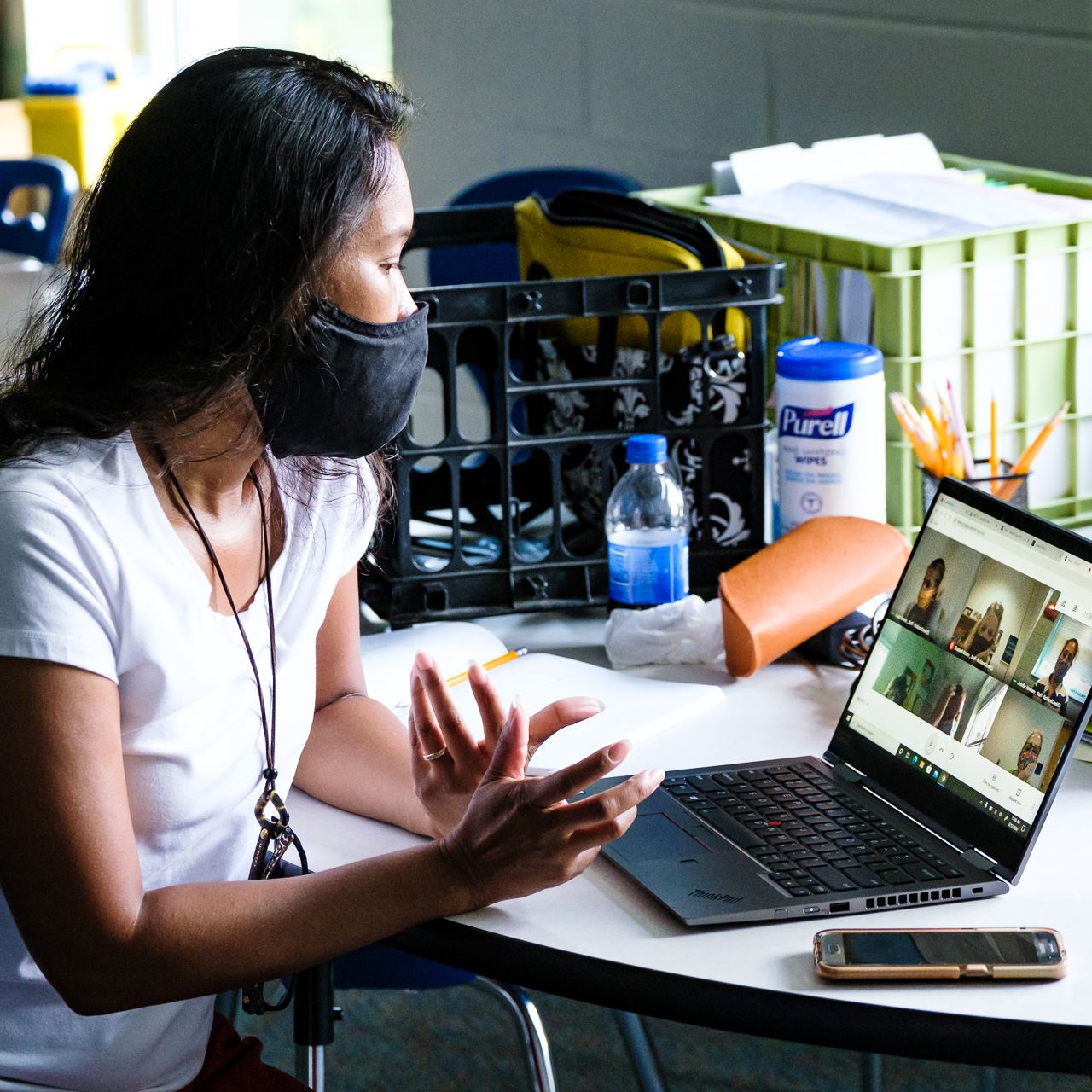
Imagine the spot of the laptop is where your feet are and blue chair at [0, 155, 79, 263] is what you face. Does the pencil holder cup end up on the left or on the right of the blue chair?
right

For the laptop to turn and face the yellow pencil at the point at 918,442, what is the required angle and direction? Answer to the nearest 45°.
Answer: approximately 135° to its right

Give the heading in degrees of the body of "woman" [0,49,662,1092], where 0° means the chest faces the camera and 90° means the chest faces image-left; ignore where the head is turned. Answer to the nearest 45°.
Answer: approximately 315°

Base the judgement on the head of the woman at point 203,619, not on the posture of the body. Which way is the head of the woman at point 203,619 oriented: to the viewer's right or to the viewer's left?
to the viewer's right

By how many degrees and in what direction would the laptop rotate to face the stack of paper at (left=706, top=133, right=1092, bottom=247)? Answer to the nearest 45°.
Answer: approximately 135° to its right
